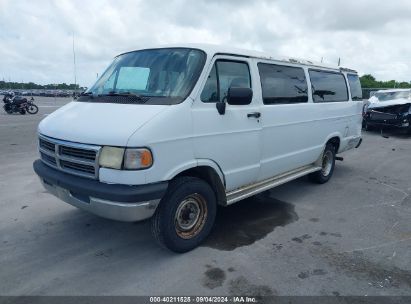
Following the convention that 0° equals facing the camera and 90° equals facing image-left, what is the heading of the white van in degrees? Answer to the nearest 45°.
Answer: approximately 45°

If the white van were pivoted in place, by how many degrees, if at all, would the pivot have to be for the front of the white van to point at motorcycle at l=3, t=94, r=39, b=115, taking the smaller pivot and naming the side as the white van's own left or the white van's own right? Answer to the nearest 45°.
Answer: approximately 90° to the white van's own right

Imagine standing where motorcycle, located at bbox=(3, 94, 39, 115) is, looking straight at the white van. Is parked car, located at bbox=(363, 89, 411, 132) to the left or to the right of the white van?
left

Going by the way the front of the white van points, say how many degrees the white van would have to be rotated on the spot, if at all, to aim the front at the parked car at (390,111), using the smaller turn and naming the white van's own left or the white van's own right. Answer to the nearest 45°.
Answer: approximately 180°
